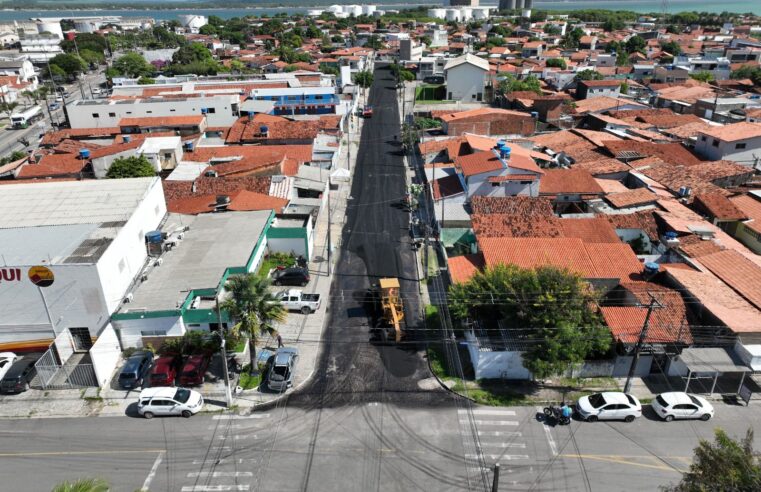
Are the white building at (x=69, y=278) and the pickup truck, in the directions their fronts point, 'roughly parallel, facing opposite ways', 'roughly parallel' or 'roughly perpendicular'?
roughly perpendicular

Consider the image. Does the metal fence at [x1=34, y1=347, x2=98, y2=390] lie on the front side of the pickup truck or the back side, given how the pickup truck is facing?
on the front side

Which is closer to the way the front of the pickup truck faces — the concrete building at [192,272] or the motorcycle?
the concrete building

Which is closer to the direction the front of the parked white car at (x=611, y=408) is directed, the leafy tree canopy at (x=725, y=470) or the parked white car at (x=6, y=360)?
the parked white car

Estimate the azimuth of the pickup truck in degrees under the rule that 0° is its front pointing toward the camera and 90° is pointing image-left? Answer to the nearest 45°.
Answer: approximately 90°

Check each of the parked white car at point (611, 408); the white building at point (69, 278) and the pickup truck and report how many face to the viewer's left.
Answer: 2

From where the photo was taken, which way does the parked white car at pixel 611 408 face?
to the viewer's left
